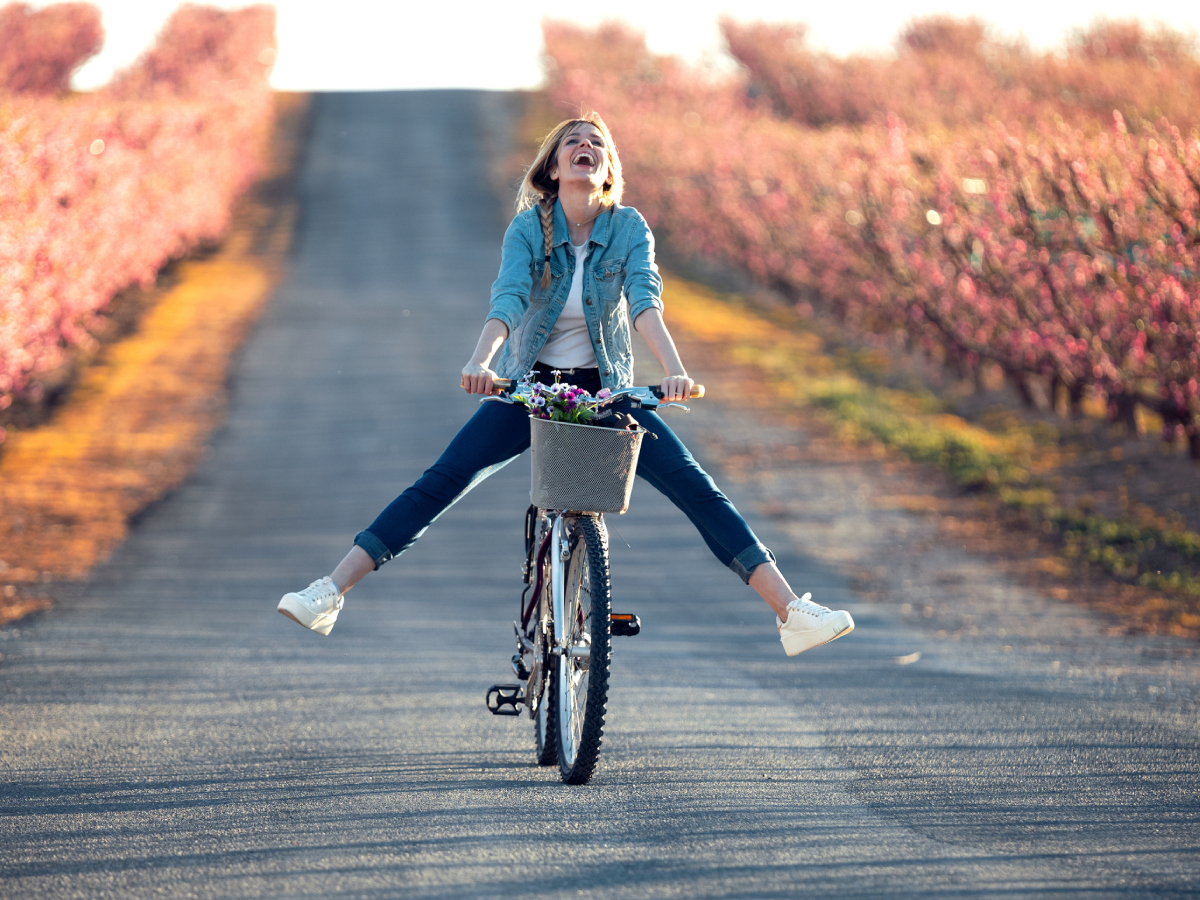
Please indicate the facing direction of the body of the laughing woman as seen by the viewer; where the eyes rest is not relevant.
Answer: toward the camera

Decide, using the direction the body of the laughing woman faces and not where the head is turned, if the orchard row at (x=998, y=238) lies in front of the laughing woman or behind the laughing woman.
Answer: behind

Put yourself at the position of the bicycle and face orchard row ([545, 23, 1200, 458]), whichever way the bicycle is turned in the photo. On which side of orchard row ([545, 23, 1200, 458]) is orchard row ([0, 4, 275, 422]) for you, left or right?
left

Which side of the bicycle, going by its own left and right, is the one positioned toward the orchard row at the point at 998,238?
back

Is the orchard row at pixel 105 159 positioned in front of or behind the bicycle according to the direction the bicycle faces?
behind

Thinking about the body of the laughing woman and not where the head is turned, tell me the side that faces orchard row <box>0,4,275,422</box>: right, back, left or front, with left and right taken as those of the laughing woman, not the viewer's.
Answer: back
